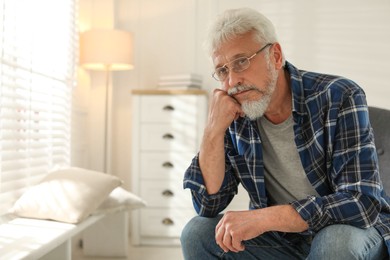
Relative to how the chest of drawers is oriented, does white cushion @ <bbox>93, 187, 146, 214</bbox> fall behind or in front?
in front

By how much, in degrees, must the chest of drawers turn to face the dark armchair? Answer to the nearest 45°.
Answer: approximately 45° to its left

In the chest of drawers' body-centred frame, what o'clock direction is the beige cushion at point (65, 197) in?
The beige cushion is roughly at 1 o'clock from the chest of drawers.

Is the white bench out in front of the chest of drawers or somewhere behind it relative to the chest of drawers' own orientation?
in front

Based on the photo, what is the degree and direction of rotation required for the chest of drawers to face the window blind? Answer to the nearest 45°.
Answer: approximately 45° to its right

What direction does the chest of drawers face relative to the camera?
toward the camera
